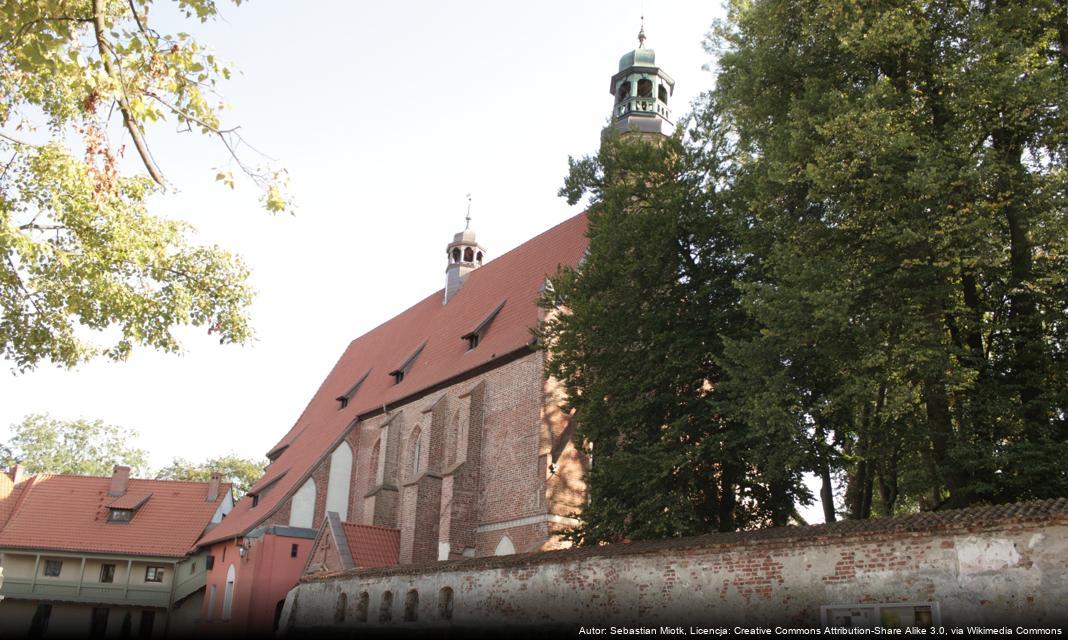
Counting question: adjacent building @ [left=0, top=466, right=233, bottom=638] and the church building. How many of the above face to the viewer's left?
0

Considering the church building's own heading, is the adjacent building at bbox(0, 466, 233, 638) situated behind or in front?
behind

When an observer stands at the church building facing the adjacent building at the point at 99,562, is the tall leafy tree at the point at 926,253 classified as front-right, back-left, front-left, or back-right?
back-left

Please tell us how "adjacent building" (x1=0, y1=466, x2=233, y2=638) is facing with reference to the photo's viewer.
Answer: facing the viewer

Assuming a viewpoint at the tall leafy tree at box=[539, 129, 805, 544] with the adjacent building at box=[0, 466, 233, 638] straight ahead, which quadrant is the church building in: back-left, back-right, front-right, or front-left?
front-right

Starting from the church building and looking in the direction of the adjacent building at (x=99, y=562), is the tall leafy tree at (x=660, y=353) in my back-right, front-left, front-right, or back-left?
back-left

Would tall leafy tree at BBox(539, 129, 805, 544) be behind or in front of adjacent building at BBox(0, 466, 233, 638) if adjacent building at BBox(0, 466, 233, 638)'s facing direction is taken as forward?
in front
